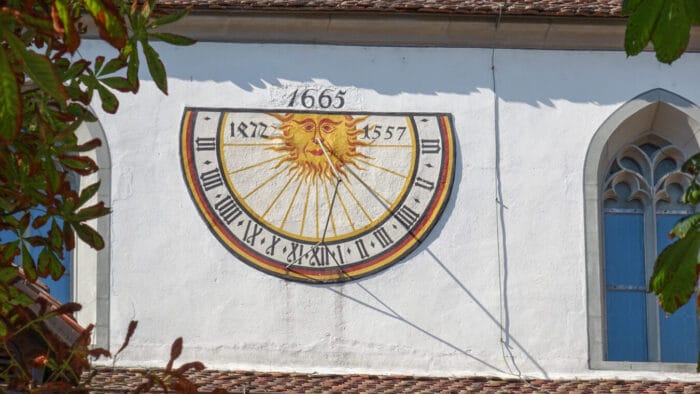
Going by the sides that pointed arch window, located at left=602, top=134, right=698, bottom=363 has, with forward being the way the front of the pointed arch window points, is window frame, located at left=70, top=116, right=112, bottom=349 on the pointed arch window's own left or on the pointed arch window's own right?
on the pointed arch window's own right

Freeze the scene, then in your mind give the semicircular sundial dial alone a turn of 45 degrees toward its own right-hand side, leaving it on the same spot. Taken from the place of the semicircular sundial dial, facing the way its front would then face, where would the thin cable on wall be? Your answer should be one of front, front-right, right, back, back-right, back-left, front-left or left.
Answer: back-left

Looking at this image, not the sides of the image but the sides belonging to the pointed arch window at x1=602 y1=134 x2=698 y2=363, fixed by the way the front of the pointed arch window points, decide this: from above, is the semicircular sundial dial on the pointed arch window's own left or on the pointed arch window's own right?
on the pointed arch window's own right

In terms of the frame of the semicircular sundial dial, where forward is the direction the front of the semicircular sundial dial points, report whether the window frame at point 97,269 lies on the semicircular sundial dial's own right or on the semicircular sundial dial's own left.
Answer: on the semicircular sundial dial's own right

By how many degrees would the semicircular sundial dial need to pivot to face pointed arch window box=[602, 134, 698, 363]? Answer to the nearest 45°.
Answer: approximately 90° to its left

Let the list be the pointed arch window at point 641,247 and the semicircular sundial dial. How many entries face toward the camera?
2

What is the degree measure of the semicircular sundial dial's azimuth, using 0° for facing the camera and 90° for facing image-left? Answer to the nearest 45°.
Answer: approximately 0°
